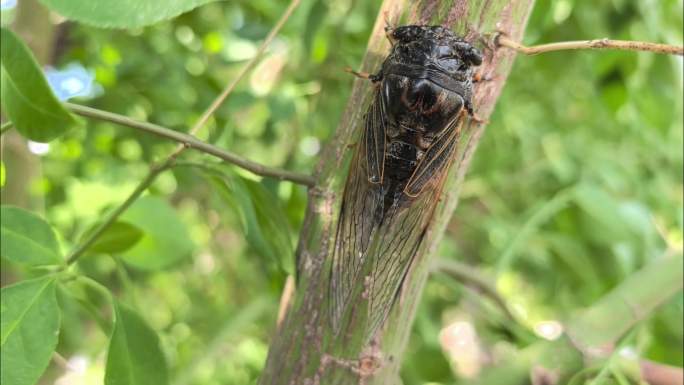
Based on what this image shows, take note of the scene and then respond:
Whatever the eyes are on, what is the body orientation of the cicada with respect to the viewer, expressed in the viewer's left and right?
facing away from the viewer
